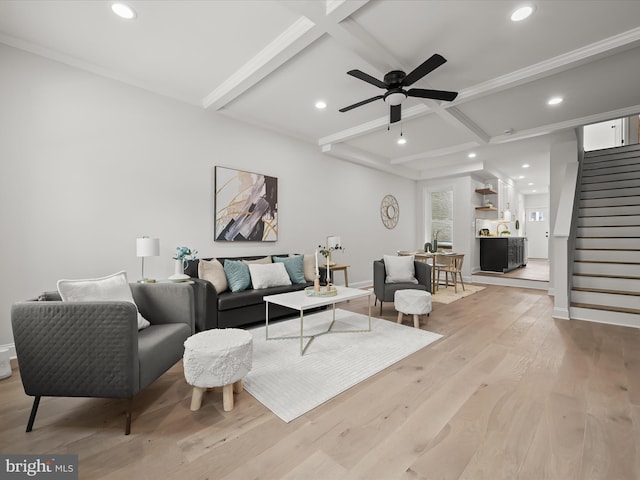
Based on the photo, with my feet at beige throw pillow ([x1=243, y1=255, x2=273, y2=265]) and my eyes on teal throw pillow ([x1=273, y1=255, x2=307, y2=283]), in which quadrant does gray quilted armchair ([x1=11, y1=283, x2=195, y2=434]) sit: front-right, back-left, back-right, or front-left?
back-right

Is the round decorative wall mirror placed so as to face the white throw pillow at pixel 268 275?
no

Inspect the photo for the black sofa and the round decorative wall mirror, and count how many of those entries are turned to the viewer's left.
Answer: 0

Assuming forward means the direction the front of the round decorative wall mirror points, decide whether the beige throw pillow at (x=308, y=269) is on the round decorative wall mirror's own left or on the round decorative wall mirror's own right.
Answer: on the round decorative wall mirror's own right

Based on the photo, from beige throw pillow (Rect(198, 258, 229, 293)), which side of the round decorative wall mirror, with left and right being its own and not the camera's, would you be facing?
right

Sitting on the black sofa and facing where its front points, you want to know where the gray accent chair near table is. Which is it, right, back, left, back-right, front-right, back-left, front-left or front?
front-left

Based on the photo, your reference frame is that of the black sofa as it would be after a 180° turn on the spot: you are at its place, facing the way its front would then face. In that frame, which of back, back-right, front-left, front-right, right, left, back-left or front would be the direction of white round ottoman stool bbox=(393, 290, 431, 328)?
back-right

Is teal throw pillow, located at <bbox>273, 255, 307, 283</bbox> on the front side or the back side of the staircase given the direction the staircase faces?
on the front side

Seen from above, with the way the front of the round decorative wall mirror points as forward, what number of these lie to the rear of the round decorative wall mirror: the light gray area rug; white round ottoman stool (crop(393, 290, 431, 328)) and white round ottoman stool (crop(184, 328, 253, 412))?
0

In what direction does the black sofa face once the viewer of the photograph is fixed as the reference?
facing the viewer and to the right of the viewer

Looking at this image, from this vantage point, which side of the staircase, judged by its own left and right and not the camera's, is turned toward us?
front
